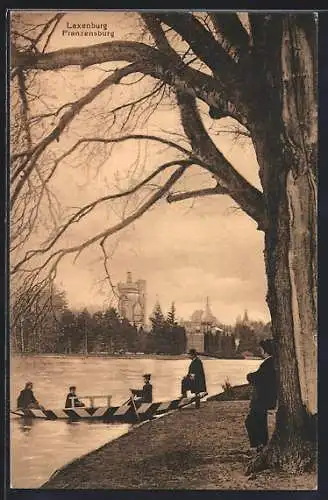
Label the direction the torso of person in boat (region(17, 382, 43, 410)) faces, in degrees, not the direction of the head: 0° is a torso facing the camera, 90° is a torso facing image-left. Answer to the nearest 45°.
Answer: approximately 270°

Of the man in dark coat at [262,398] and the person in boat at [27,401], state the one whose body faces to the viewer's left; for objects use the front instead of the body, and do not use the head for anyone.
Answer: the man in dark coat

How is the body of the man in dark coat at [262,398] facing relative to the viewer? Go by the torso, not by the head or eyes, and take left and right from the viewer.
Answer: facing to the left of the viewer

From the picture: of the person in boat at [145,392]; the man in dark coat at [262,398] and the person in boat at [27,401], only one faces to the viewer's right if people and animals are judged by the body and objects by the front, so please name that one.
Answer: the person in boat at [27,401]

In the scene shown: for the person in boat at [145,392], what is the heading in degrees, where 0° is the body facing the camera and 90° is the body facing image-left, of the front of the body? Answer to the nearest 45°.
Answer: approximately 90°

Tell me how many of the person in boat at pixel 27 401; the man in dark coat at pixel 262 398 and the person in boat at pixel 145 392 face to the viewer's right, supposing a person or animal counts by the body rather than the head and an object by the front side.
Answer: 1
